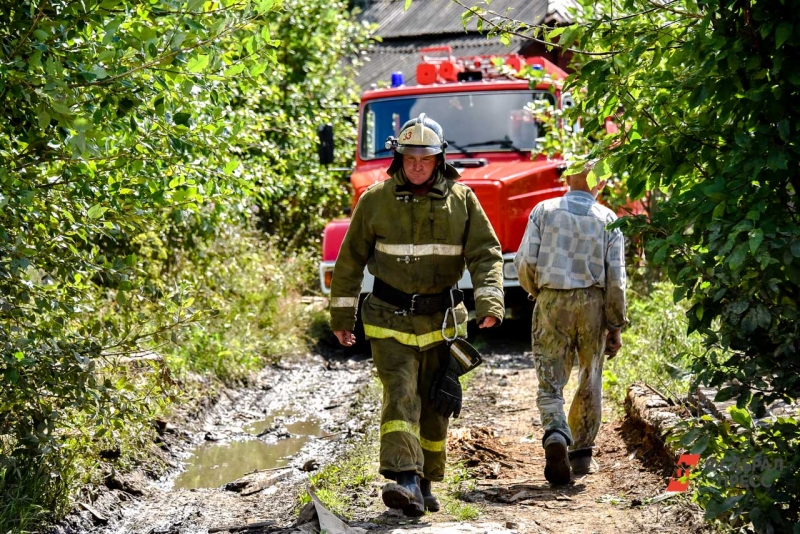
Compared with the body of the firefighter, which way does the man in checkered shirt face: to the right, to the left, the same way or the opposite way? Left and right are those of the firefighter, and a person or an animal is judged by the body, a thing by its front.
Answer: the opposite way

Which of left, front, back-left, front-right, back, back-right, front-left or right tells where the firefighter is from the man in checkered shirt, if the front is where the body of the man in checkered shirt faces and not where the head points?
back-left

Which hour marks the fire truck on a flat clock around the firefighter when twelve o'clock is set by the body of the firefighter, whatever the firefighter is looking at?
The fire truck is roughly at 6 o'clock from the firefighter.

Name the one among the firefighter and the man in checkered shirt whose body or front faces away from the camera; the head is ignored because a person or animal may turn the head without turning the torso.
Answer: the man in checkered shirt

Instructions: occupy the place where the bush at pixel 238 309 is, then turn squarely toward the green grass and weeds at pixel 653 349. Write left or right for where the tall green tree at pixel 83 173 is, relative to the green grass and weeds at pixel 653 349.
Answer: right

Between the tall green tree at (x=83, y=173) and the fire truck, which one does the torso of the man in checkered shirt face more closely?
the fire truck

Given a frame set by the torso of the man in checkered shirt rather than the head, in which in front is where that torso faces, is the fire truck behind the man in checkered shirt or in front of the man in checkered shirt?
in front

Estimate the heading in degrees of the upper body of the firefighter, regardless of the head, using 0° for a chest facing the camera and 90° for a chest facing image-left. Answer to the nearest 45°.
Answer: approximately 0°

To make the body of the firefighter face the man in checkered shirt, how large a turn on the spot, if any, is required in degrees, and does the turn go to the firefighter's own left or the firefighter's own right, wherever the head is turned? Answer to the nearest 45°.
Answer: approximately 135° to the firefighter's own left

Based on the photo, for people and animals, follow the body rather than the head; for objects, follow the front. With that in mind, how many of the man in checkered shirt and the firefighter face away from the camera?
1

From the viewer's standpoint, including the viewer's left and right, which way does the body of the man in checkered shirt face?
facing away from the viewer

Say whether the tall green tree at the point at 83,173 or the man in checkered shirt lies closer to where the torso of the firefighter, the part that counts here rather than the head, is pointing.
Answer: the tall green tree
